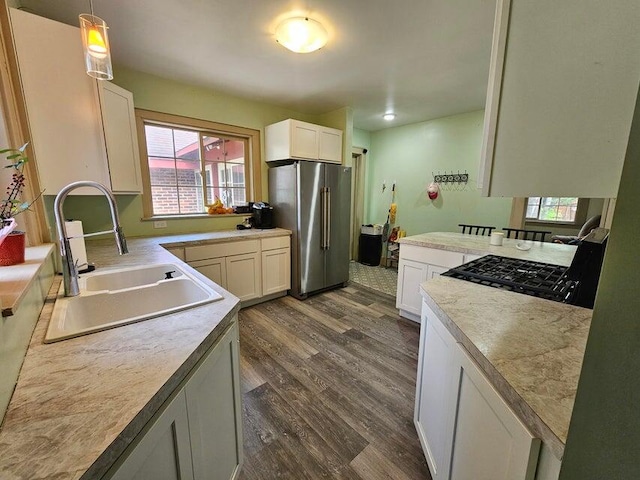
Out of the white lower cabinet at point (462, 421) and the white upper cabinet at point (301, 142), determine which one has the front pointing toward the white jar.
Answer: the white upper cabinet

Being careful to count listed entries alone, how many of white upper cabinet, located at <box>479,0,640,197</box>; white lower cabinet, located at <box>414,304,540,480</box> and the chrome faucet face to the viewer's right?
1

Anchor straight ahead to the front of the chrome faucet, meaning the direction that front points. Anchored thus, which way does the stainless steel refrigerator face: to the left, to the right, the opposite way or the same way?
to the right

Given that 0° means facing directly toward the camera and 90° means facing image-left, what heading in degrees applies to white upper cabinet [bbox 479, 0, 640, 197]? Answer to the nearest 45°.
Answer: approximately 90°

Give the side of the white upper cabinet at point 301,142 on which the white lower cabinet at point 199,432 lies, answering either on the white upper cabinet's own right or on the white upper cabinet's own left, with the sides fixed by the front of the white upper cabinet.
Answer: on the white upper cabinet's own right

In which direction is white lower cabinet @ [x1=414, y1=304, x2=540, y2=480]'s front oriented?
to the viewer's left

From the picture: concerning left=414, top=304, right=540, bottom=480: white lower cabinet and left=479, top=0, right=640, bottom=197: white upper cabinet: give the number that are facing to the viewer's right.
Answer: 0

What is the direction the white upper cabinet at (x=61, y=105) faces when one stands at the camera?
facing the viewer and to the right of the viewer

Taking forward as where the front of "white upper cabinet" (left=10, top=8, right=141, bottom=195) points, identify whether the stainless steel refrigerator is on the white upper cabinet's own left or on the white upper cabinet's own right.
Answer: on the white upper cabinet's own left

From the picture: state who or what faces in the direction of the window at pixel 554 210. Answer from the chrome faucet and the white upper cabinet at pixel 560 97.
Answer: the chrome faucet

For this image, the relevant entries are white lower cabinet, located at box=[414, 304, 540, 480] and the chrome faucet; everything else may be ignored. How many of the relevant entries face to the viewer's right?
1

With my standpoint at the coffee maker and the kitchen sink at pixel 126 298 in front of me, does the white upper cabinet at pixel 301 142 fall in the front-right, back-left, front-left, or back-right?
back-left

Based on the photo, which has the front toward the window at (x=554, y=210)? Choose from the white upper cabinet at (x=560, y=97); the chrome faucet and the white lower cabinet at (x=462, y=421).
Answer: the chrome faucet
